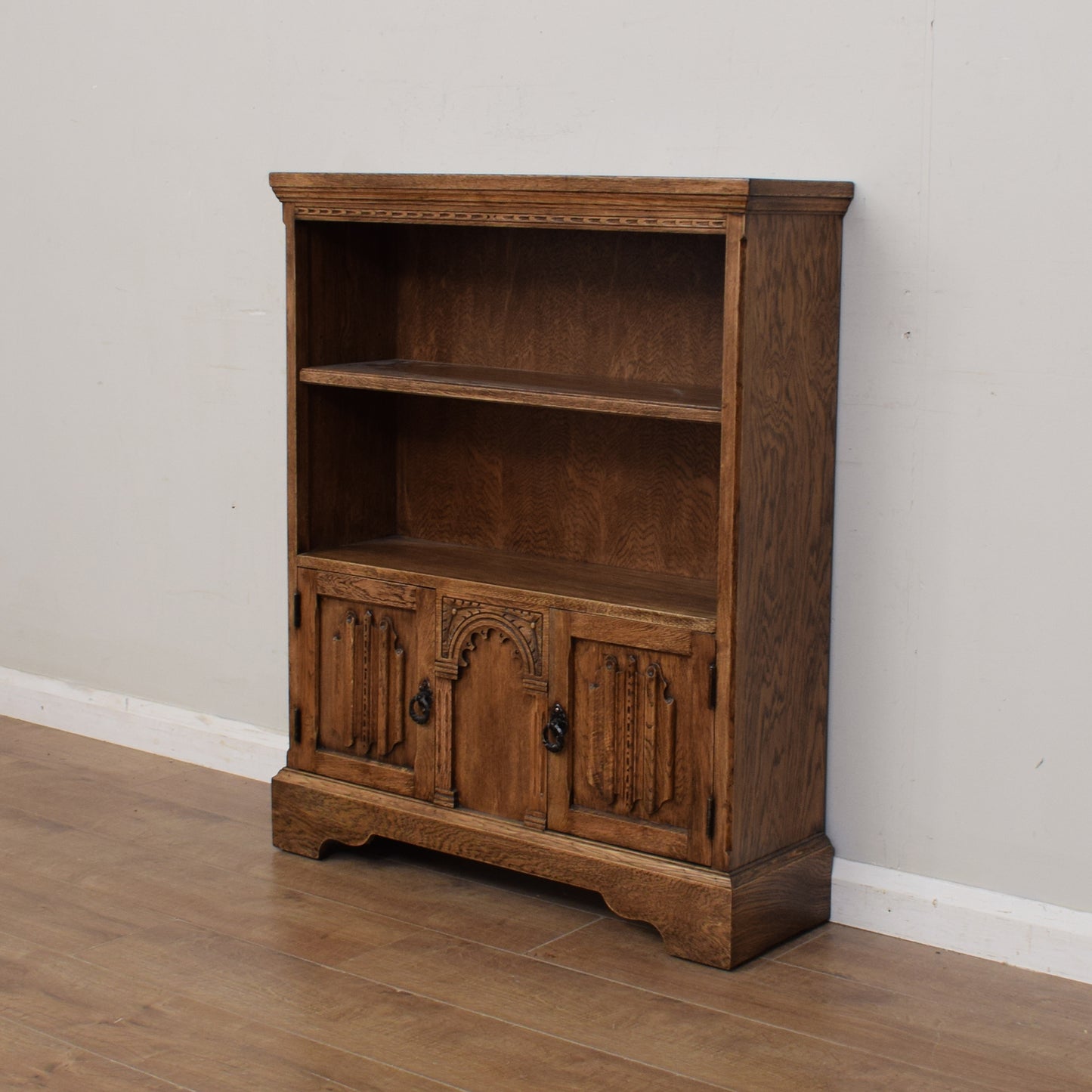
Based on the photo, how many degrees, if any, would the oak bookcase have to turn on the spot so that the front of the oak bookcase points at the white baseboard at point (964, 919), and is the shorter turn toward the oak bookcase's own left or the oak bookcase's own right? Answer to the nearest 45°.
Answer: approximately 135° to the oak bookcase's own left

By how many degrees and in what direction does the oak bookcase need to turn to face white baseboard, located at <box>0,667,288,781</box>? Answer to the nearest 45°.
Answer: approximately 90° to its right

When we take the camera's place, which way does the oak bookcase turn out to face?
facing the viewer and to the left of the viewer
